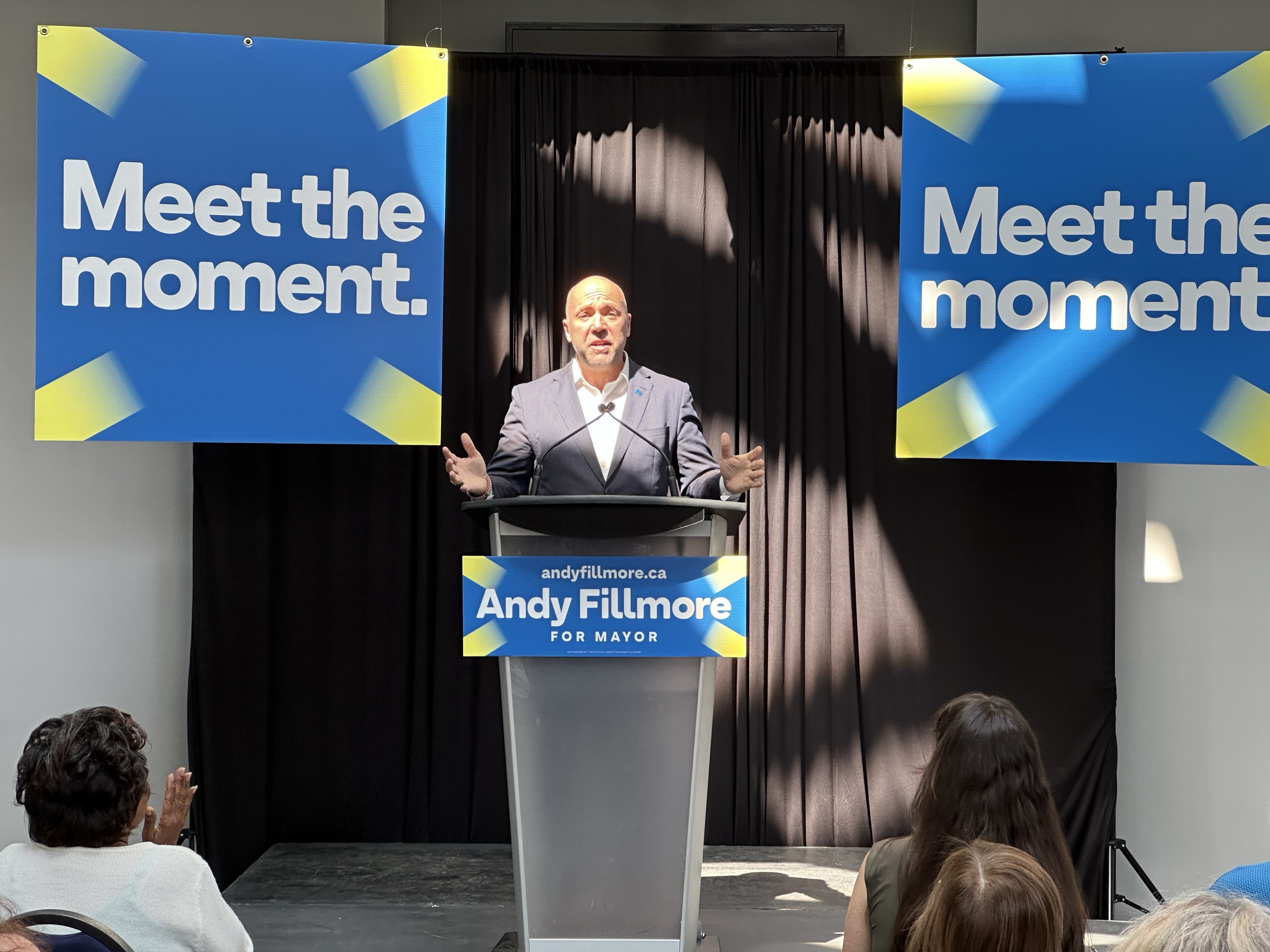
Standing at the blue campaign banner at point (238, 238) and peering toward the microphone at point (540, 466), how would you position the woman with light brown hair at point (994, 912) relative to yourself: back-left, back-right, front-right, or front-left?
front-right

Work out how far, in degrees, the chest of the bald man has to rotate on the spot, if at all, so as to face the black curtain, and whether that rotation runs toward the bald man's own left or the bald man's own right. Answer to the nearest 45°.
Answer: approximately 180°

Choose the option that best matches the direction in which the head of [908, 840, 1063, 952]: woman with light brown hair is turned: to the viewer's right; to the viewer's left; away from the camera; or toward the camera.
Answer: away from the camera

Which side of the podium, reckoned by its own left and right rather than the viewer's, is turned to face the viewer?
front

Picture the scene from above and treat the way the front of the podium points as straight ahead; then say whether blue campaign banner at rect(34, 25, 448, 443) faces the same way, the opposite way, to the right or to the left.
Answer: the same way

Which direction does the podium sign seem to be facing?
toward the camera

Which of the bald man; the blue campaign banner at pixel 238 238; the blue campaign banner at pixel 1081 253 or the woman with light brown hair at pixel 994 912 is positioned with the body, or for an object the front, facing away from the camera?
the woman with light brown hair

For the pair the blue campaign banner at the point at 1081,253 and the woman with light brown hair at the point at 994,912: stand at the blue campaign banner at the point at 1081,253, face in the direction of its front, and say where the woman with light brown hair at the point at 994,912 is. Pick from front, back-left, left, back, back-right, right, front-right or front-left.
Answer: front

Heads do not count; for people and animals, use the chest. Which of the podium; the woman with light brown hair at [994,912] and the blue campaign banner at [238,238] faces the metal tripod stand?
the woman with light brown hair

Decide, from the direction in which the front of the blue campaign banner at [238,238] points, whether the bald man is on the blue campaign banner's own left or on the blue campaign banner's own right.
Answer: on the blue campaign banner's own left

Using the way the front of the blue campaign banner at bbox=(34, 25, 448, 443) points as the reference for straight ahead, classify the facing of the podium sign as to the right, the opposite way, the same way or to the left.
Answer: the same way

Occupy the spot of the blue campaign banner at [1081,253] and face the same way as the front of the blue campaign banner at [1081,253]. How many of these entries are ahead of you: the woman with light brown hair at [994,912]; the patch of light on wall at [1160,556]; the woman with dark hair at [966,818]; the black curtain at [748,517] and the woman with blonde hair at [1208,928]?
3

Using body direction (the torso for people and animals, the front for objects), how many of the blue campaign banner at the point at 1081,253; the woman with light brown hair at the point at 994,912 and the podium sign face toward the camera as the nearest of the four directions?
2

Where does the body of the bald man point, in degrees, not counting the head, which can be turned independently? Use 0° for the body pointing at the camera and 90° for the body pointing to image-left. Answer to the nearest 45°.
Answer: approximately 0°

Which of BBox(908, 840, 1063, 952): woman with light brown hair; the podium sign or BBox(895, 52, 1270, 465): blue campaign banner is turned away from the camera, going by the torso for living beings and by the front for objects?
the woman with light brown hair

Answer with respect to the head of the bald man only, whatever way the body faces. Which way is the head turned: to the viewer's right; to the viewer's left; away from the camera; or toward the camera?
toward the camera

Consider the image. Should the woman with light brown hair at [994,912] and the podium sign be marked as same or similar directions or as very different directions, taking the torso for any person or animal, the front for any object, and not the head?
very different directions
